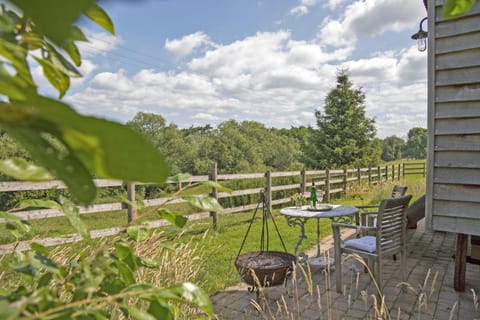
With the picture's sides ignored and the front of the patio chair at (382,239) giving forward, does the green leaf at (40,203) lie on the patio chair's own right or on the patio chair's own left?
on the patio chair's own left

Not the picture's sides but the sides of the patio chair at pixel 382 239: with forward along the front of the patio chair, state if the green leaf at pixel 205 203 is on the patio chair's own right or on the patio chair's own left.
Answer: on the patio chair's own left

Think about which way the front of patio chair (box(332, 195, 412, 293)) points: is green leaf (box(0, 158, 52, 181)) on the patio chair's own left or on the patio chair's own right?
on the patio chair's own left

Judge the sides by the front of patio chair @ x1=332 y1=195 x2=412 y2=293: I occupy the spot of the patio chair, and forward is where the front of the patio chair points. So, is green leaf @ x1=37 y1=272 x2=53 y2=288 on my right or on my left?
on my left

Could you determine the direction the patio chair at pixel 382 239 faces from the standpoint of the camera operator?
facing away from the viewer and to the left of the viewer

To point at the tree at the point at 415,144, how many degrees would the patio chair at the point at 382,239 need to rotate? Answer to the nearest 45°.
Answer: approximately 45° to its right

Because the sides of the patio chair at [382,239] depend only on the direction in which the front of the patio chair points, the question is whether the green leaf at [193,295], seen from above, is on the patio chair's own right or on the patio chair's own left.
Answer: on the patio chair's own left

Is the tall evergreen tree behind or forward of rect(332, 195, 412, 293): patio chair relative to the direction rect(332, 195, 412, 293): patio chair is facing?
forward

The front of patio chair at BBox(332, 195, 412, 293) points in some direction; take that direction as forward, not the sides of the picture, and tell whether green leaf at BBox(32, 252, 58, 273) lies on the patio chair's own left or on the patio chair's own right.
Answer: on the patio chair's own left
